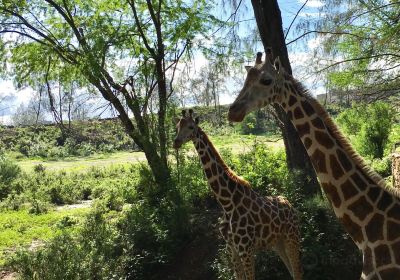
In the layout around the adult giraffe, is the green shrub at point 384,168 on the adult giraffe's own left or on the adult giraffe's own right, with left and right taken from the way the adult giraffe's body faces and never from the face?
on the adult giraffe's own right

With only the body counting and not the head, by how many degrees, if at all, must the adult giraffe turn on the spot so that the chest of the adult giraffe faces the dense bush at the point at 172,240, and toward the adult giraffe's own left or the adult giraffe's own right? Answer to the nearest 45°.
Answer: approximately 45° to the adult giraffe's own right

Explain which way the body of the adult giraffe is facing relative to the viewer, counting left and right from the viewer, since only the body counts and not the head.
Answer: facing to the left of the viewer

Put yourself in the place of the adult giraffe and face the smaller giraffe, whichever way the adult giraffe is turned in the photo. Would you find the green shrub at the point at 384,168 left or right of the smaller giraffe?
right

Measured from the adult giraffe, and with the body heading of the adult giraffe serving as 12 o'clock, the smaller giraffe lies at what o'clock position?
The smaller giraffe is roughly at 2 o'clock from the adult giraffe.

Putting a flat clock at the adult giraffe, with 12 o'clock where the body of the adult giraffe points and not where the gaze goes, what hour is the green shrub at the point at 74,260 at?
The green shrub is roughly at 1 o'clock from the adult giraffe.
